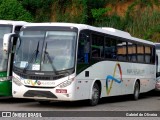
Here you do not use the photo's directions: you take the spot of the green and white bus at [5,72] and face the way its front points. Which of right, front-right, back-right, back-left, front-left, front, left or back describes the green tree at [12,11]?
back-right

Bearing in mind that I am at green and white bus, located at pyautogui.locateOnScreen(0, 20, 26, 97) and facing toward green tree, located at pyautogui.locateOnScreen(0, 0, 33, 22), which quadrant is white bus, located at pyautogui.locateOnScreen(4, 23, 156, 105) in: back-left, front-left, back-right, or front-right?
back-right

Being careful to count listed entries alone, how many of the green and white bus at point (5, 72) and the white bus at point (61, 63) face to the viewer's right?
0

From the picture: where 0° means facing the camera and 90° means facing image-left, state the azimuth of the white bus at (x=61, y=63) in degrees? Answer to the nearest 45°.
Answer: approximately 45°

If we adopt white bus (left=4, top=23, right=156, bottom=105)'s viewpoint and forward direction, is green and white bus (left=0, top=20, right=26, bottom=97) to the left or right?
on its right

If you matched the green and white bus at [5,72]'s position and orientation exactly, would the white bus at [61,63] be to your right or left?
on your left

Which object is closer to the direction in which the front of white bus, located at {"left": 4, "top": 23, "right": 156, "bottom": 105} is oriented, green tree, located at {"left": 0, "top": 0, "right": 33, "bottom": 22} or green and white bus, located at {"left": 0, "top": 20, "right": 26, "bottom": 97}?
the green and white bus
